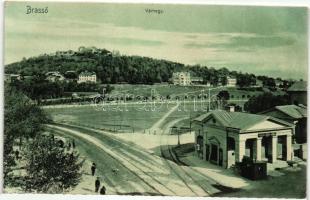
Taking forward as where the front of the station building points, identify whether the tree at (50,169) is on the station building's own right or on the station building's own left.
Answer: on the station building's own right

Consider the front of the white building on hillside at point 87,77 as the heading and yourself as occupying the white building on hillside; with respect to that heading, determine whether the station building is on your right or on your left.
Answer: on your left

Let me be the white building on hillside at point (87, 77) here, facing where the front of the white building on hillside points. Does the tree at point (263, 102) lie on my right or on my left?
on my left

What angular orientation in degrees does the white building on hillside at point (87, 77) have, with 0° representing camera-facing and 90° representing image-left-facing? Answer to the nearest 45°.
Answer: approximately 0°
